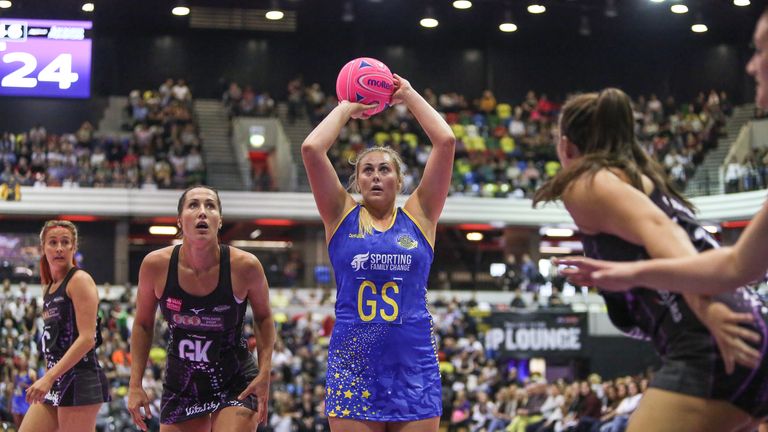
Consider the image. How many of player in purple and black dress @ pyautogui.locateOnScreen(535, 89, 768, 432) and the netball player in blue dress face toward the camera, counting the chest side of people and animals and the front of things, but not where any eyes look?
1

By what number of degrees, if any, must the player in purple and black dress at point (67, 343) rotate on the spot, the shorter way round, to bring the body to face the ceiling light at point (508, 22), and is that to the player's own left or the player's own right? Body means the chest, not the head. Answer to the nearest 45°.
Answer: approximately 180°

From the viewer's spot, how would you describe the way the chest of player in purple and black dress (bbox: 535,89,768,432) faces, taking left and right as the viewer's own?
facing away from the viewer and to the left of the viewer

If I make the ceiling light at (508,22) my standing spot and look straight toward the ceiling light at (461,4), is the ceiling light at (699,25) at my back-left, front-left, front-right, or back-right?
back-left

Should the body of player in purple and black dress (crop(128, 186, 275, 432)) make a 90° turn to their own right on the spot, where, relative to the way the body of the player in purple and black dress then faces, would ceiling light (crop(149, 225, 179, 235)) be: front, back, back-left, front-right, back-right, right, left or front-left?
right

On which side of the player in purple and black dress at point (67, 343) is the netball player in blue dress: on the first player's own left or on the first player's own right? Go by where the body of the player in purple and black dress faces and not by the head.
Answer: on the first player's own left

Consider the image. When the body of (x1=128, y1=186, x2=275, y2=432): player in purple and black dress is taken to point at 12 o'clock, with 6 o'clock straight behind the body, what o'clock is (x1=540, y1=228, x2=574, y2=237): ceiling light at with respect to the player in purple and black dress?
The ceiling light is roughly at 7 o'clock from the player in purple and black dress.

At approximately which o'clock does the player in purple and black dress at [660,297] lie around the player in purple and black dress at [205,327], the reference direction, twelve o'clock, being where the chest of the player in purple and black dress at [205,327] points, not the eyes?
the player in purple and black dress at [660,297] is roughly at 11 o'clock from the player in purple and black dress at [205,327].

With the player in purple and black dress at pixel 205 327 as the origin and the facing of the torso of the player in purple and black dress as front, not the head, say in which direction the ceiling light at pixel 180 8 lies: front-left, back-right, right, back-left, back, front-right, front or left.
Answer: back

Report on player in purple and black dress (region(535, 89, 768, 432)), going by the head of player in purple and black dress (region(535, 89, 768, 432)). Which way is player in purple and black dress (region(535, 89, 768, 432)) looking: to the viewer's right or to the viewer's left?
to the viewer's left

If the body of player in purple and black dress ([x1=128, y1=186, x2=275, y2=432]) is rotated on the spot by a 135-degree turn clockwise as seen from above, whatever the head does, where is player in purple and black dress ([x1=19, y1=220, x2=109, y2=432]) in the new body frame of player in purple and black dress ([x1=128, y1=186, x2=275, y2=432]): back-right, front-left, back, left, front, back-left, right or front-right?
front
